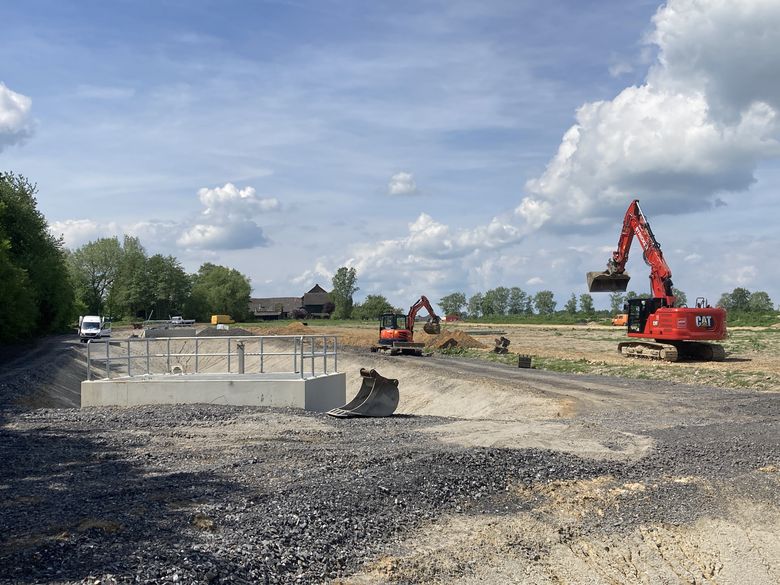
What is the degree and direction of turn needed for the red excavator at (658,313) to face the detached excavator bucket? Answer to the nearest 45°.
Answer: approximately 90° to its left

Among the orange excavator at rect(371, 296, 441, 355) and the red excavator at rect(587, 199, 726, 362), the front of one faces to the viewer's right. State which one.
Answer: the orange excavator

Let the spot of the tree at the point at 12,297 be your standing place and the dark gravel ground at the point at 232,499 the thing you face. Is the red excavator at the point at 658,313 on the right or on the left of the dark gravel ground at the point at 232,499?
left

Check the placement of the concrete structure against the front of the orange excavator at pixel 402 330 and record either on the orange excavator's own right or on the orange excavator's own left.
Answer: on the orange excavator's own right

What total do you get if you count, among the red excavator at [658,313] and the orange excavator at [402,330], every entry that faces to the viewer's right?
1

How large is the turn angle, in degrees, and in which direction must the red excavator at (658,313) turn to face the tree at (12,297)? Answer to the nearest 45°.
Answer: approximately 45° to its left

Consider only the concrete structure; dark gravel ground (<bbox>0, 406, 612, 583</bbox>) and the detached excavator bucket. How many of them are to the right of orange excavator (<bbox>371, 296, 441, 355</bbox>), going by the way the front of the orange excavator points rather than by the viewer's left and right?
3

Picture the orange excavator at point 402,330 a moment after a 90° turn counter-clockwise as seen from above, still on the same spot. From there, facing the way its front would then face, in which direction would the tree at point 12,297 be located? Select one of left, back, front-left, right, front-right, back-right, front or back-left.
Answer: left

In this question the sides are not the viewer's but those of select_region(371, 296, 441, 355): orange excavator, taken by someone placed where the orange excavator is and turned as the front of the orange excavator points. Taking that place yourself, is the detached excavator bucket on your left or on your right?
on your right

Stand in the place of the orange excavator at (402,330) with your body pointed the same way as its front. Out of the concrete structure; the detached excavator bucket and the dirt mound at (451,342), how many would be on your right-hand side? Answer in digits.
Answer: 2

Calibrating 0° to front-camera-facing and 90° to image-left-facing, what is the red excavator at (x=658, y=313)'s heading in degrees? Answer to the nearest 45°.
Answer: approximately 135°

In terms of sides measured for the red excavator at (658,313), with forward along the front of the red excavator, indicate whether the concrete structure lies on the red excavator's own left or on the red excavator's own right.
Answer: on the red excavator's own left

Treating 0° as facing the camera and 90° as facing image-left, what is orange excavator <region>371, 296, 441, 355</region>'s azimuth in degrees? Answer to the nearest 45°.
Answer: approximately 270°

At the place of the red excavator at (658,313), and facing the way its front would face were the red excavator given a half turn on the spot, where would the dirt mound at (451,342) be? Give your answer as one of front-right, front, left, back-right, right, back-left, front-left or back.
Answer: back
